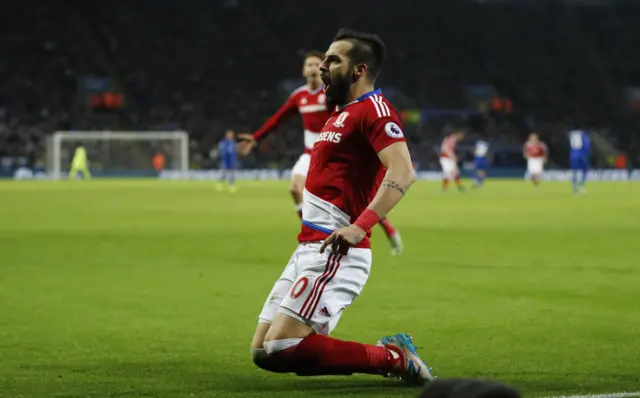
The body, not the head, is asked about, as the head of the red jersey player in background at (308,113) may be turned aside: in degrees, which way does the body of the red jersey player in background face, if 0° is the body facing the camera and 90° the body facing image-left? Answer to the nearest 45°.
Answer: approximately 0°

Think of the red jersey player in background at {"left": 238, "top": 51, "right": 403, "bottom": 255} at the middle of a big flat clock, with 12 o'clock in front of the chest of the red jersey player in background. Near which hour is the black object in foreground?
The black object in foreground is roughly at 12 o'clock from the red jersey player in background.
